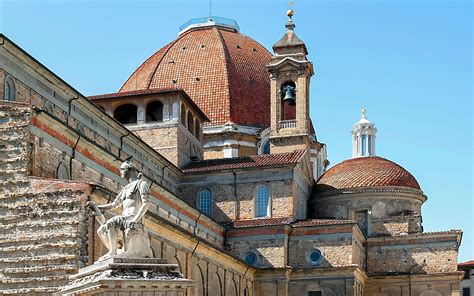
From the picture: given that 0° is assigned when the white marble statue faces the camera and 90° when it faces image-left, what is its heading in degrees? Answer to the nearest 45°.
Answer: approximately 45°
